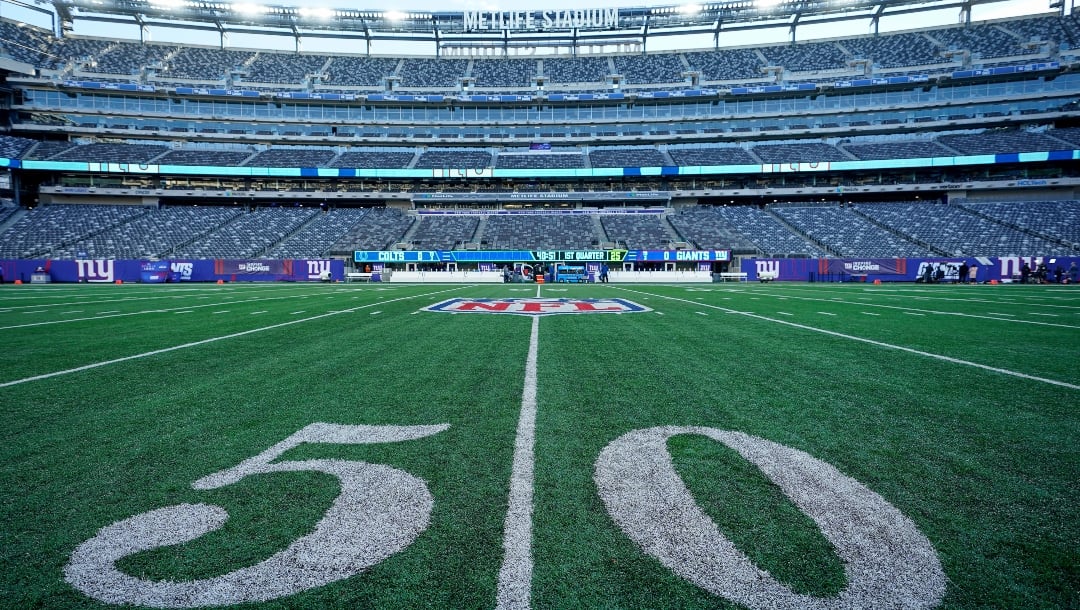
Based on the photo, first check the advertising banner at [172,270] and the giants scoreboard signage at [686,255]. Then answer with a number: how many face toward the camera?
2

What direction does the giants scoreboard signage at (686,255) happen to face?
toward the camera

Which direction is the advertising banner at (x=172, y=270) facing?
toward the camera

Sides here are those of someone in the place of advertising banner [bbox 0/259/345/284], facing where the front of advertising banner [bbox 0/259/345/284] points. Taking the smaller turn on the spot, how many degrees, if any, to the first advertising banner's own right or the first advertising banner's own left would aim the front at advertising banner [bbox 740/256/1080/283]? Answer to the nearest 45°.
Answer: approximately 45° to the first advertising banner's own left

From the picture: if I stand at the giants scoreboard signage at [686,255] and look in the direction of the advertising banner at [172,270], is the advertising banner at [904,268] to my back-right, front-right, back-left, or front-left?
back-left

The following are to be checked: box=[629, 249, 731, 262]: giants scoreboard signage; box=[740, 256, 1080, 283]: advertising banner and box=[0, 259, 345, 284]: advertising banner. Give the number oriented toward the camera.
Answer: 3

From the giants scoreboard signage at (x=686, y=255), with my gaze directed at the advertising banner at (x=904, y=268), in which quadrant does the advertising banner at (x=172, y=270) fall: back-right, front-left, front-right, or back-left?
back-right

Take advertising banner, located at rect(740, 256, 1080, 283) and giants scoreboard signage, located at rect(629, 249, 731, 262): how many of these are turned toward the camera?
2

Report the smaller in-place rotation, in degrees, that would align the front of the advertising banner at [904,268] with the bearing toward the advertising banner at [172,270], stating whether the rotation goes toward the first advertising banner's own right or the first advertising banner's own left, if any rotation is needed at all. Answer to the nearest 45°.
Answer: approximately 45° to the first advertising banner's own right

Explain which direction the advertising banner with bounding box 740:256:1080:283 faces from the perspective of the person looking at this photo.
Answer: facing the viewer

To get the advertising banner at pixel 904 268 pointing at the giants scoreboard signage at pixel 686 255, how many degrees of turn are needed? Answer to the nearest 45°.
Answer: approximately 90° to its right
